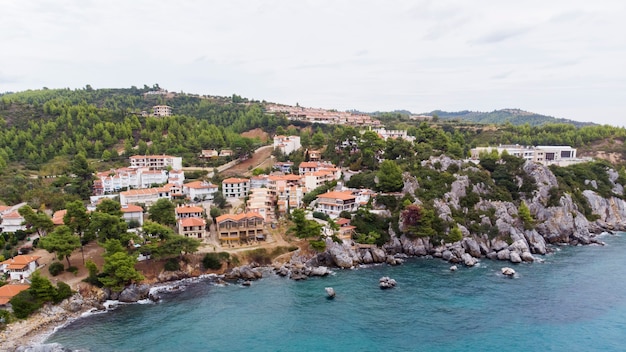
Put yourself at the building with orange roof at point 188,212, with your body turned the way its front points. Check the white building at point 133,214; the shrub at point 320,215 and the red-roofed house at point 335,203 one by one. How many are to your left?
2

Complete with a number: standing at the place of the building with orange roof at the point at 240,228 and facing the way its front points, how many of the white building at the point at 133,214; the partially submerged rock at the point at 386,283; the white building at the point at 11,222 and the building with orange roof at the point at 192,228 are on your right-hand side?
3

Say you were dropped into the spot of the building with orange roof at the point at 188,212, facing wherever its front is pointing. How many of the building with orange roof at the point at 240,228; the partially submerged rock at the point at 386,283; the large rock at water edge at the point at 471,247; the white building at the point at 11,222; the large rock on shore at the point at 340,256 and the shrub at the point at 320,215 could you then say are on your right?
1

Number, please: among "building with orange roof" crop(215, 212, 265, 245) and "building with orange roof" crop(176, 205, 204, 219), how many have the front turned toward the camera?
2

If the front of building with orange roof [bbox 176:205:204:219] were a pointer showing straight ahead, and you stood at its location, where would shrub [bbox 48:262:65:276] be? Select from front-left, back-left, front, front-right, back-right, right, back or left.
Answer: front-right

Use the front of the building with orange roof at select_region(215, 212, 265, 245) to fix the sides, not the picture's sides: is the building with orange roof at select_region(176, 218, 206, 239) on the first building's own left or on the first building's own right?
on the first building's own right

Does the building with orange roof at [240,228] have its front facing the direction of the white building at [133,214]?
no

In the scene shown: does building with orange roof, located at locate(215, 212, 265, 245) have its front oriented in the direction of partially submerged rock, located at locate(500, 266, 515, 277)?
no

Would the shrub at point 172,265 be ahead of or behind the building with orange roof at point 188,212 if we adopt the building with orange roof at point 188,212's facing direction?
ahead

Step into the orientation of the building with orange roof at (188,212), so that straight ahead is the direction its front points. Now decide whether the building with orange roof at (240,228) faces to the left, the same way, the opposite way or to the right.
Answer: the same way

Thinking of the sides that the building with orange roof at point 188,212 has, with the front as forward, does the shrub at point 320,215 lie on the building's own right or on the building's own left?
on the building's own left

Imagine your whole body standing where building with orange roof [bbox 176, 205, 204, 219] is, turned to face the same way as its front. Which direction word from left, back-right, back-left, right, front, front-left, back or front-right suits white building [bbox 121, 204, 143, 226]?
right

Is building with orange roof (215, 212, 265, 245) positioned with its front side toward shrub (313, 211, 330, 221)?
no

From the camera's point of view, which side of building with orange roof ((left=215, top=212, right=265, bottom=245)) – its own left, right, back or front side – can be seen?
front
